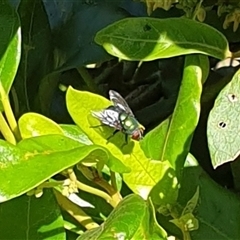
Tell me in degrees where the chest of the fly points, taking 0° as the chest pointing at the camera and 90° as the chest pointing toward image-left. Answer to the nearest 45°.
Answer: approximately 315°
